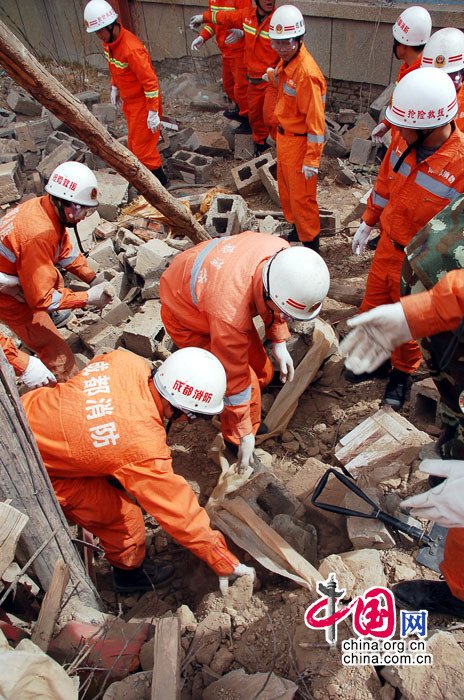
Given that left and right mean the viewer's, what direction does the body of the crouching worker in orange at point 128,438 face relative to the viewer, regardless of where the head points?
facing to the right of the viewer

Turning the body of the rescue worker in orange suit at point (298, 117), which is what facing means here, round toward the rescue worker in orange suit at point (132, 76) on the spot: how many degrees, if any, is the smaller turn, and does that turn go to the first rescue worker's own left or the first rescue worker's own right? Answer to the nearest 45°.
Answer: approximately 90° to the first rescue worker's own right

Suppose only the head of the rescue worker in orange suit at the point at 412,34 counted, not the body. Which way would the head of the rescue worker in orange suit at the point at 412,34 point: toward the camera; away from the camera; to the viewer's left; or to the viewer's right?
to the viewer's left

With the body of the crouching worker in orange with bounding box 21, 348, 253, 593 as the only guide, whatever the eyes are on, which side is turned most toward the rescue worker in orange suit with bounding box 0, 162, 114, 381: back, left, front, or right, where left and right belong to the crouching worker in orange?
left

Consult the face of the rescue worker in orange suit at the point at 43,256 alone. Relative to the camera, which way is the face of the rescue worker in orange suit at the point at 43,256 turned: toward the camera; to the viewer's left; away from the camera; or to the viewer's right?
to the viewer's right

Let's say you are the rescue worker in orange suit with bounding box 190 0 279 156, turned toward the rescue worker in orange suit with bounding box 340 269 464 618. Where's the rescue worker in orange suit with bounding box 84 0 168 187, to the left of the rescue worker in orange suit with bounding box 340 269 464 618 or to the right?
right

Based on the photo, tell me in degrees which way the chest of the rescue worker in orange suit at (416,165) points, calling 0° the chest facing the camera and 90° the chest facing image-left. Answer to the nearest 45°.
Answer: approximately 45°

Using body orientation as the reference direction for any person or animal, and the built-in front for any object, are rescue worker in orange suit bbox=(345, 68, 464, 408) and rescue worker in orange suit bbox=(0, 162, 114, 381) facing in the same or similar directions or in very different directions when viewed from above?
very different directions

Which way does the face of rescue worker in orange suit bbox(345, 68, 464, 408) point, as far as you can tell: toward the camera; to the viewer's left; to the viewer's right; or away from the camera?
to the viewer's left
